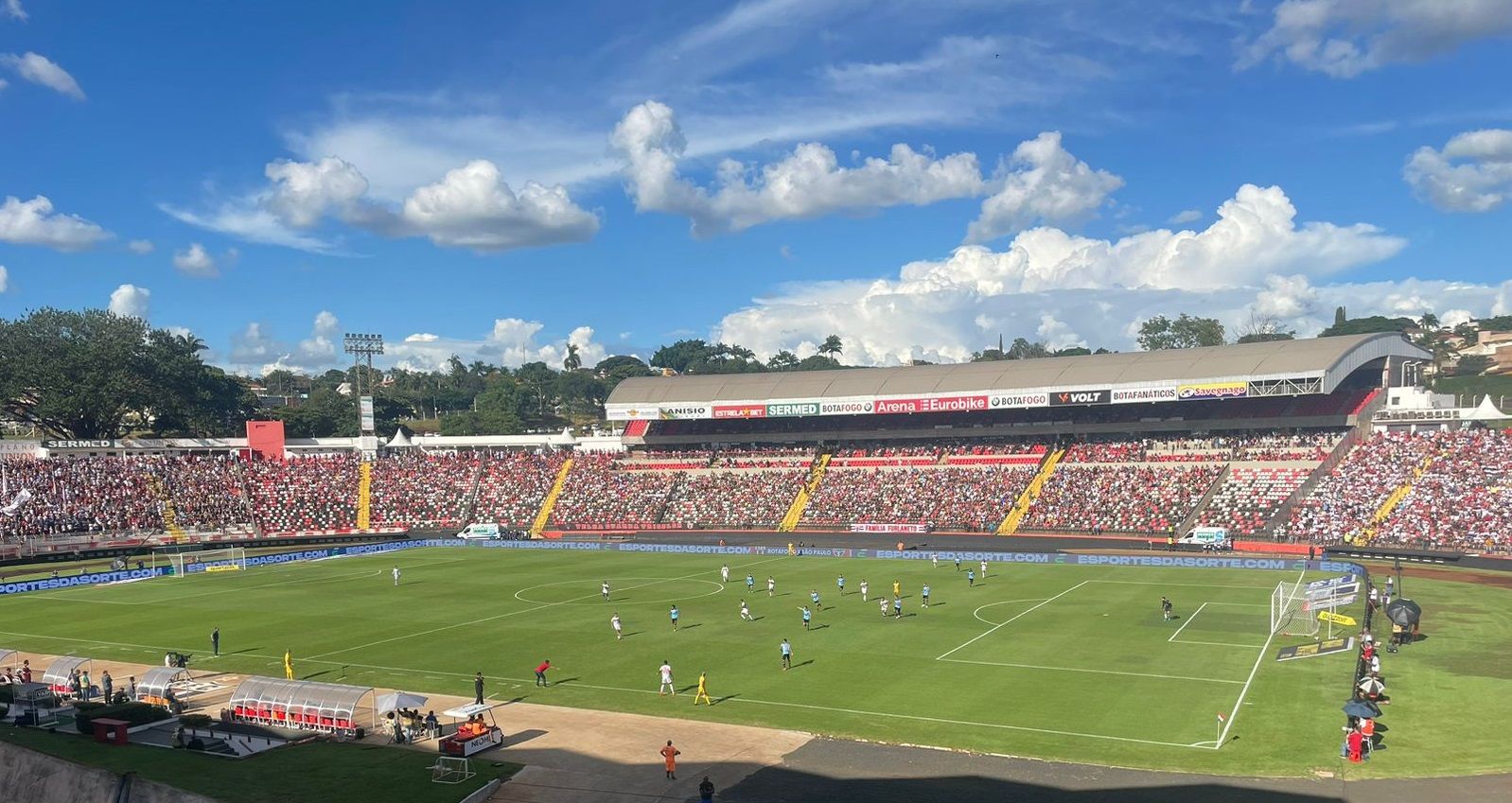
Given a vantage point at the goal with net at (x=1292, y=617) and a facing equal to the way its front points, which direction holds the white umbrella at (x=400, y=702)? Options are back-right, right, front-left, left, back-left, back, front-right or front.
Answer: front-left

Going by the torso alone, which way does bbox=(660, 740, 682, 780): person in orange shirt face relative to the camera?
away from the camera

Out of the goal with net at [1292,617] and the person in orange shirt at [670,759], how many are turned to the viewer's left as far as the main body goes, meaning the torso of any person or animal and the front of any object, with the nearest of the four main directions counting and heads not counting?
1

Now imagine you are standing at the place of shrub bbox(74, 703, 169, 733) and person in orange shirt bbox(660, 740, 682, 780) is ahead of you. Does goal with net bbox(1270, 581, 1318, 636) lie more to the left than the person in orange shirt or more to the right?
left

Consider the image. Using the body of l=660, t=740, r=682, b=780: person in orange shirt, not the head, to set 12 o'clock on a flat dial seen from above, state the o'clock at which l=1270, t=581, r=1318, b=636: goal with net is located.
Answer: The goal with net is roughly at 2 o'clock from the person in orange shirt.

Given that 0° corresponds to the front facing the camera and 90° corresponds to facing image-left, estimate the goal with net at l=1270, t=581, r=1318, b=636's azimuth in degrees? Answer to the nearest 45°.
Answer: approximately 90°

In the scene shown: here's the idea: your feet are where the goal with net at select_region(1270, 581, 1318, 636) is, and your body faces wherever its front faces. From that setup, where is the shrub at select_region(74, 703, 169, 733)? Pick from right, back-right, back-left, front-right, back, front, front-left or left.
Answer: front-left

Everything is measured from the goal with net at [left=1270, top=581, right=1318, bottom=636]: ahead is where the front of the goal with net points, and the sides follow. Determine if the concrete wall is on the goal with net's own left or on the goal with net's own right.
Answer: on the goal with net's own left

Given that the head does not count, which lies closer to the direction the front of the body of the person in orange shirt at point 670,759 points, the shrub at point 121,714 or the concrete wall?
the shrub
